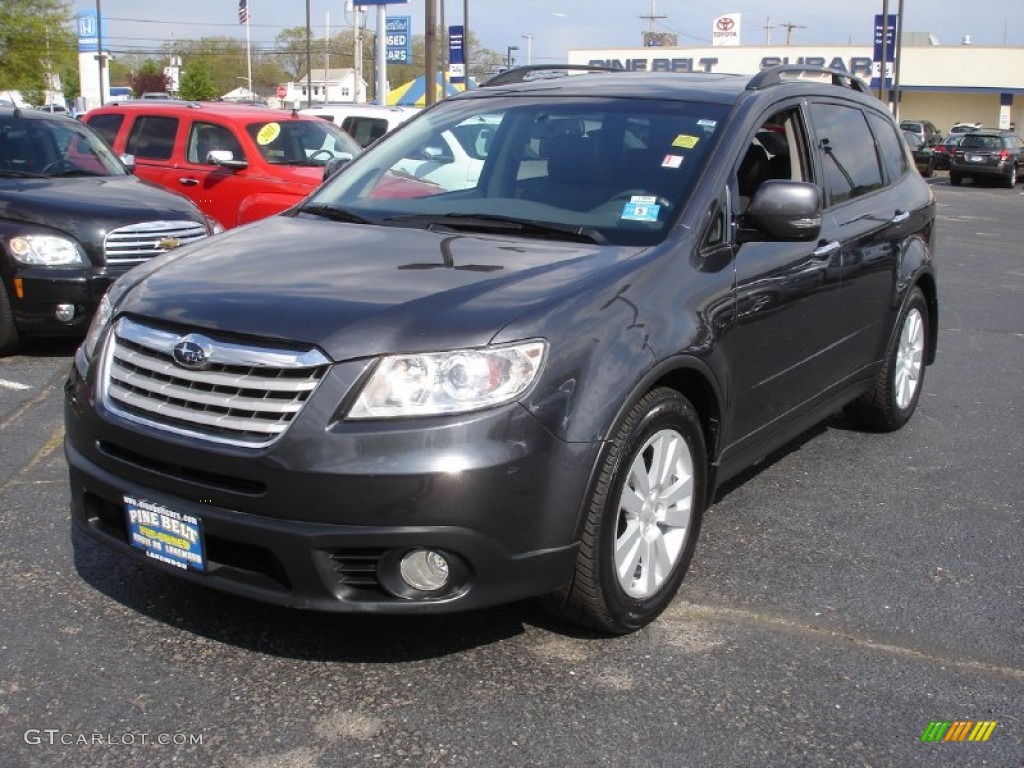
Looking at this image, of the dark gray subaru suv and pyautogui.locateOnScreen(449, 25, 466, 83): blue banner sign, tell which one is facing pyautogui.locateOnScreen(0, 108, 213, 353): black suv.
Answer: the blue banner sign

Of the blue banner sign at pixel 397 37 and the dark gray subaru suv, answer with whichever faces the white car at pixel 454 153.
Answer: the blue banner sign

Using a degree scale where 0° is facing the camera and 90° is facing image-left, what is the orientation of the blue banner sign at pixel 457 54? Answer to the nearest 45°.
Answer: approximately 0°

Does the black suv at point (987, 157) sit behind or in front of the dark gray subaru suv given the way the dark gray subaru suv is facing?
behind

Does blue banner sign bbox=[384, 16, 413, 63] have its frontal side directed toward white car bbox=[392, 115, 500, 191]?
yes

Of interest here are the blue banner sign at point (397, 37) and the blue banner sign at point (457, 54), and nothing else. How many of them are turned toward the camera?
2

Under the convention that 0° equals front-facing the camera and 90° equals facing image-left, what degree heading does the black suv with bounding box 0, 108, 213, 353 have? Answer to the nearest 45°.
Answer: approximately 315°

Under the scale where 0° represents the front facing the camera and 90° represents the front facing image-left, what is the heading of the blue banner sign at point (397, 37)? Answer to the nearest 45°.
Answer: approximately 0°

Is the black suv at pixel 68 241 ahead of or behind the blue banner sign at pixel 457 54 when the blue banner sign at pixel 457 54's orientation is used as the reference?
ahead

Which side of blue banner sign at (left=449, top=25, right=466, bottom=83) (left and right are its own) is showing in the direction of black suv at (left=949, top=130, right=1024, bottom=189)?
left

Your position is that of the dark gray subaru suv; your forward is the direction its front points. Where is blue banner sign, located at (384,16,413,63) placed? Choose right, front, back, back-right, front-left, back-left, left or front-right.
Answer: back-right
